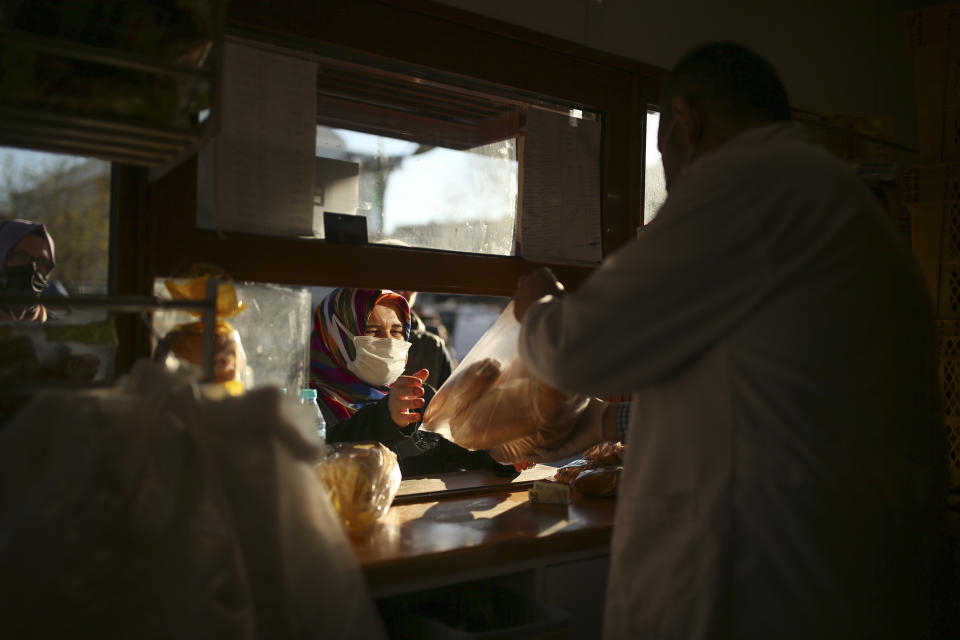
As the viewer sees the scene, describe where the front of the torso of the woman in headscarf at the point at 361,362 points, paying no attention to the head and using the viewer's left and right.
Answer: facing the viewer and to the right of the viewer

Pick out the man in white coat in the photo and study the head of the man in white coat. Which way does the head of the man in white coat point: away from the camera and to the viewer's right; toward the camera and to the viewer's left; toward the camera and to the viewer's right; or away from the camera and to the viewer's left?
away from the camera and to the viewer's left

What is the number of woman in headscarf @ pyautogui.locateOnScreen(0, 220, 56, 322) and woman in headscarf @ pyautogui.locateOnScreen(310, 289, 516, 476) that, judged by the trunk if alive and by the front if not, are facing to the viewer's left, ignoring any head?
0

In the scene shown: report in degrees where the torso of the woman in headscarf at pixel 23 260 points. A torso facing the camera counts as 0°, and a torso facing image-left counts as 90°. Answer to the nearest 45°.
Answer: approximately 315°

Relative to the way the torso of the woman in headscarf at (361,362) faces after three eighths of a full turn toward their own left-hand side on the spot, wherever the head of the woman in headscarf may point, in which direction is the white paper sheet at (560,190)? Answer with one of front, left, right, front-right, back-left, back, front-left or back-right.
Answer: back-right

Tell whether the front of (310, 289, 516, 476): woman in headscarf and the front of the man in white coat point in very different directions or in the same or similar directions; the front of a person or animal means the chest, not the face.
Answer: very different directions

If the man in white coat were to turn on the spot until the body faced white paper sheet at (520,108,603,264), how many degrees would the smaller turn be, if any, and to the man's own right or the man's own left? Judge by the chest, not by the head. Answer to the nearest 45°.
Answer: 0° — they already face it

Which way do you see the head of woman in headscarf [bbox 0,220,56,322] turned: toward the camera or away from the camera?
toward the camera

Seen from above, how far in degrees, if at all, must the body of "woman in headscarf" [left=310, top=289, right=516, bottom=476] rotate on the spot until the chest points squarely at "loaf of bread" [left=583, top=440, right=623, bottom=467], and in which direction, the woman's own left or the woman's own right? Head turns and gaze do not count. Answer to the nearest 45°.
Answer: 0° — they already face it

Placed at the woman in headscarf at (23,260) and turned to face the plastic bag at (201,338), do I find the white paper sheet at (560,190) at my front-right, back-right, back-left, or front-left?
front-left

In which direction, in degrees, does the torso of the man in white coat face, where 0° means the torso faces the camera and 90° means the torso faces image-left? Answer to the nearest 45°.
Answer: approximately 135°

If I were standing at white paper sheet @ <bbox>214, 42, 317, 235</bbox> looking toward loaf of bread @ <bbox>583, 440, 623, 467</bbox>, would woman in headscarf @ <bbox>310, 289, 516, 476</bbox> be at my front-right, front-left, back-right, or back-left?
front-left

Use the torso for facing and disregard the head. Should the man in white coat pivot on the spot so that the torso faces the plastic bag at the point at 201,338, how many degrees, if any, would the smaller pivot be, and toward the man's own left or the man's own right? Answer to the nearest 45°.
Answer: approximately 45° to the man's own left

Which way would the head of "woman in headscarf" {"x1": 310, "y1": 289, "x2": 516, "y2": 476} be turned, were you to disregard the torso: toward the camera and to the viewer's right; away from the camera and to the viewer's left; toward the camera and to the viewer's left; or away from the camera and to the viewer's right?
toward the camera and to the viewer's right
